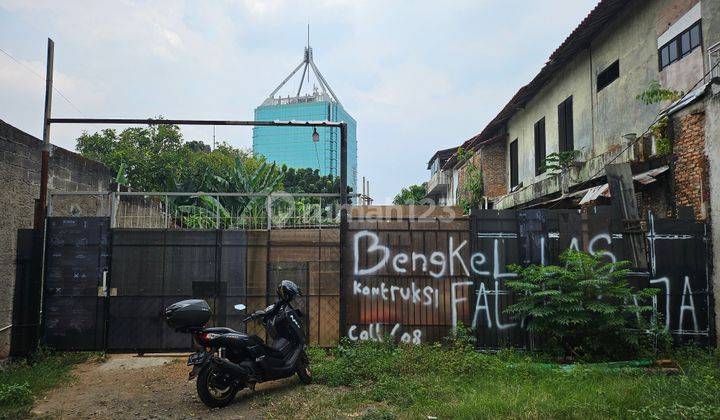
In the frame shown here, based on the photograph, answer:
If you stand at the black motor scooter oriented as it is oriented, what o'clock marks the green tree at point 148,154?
The green tree is roughly at 10 o'clock from the black motor scooter.

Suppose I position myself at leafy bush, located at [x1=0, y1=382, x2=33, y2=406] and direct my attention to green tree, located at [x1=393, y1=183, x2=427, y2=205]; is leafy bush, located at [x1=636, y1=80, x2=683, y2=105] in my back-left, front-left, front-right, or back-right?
front-right

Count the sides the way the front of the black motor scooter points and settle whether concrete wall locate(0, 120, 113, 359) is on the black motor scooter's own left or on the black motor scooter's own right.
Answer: on the black motor scooter's own left

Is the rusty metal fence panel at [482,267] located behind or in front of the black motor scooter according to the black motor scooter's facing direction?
in front

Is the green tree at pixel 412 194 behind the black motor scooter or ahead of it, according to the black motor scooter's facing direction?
ahead

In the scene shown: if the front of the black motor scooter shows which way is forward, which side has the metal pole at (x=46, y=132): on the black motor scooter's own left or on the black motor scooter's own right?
on the black motor scooter's own left

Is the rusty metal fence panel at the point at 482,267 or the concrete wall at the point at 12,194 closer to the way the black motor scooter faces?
the rusty metal fence panel

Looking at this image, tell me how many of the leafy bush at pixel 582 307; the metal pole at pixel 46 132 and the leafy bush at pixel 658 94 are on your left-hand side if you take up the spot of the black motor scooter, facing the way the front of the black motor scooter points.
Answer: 1

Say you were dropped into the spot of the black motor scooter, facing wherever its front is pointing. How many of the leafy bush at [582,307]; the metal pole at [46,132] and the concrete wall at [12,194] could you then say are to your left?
2

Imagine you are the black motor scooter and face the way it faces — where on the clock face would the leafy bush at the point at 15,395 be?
The leafy bush is roughly at 8 o'clock from the black motor scooter.

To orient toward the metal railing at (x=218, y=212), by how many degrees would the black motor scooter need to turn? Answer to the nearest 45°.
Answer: approximately 45° to its left

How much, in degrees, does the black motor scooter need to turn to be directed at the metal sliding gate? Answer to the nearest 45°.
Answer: approximately 90° to its left

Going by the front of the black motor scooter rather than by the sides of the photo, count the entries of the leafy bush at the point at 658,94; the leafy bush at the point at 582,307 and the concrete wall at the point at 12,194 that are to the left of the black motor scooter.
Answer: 1

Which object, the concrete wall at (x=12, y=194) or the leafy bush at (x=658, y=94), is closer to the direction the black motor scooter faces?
the leafy bush

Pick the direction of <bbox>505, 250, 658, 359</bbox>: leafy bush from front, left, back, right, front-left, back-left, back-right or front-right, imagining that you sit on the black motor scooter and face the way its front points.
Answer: front-right

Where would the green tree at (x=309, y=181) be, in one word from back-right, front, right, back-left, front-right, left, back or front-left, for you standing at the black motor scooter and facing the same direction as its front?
front-left

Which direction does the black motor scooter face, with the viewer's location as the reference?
facing away from the viewer and to the right of the viewer
